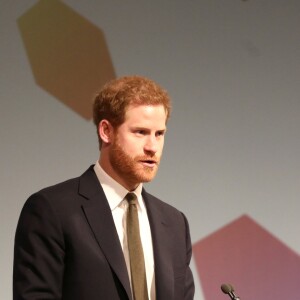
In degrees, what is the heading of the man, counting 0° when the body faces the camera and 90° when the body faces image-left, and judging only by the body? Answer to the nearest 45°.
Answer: approximately 315°

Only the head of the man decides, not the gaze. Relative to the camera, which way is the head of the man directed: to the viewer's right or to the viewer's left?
to the viewer's right
